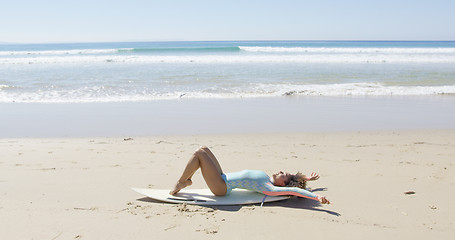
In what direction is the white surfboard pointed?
to the viewer's left
